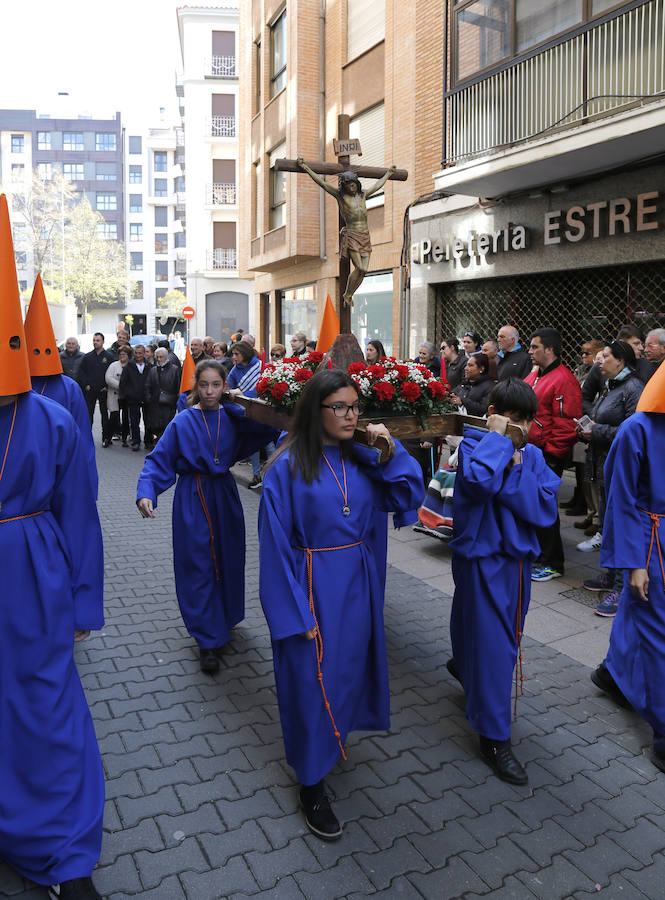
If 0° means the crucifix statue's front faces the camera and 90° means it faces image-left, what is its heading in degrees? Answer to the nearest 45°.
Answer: approximately 315°

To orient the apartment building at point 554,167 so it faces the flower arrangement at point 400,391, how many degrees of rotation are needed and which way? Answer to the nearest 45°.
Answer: approximately 45° to its left

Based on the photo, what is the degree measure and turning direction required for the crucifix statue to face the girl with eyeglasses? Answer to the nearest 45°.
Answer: approximately 45° to its right

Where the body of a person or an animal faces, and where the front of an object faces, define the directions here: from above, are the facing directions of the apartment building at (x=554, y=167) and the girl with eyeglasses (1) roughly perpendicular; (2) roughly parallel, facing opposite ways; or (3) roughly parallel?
roughly perpendicular

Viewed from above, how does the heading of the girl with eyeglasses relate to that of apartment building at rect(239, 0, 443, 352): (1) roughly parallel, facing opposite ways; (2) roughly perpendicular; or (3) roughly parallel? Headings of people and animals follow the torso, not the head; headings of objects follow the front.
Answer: roughly perpendicular

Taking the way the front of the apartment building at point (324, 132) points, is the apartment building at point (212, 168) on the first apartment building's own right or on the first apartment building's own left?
on the first apartment building's own right

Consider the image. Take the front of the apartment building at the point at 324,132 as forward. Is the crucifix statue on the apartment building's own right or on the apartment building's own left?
on the apartment building's own left

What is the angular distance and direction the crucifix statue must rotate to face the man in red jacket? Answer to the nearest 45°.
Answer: approximately 90° to its left

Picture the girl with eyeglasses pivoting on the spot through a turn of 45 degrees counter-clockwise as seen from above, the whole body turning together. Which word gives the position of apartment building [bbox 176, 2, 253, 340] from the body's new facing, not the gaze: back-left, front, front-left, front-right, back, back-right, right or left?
left

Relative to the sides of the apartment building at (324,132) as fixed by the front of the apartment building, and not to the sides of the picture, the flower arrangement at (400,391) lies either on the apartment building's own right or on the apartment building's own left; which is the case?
on the apartment building's own left

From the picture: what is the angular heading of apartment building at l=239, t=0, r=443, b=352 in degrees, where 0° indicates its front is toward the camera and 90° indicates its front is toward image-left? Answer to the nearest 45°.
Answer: approximately 45°

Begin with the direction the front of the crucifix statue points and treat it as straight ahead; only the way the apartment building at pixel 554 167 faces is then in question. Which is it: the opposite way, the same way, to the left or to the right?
to the right

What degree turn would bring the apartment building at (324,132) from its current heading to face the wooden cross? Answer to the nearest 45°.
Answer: approximately 45° to its left
